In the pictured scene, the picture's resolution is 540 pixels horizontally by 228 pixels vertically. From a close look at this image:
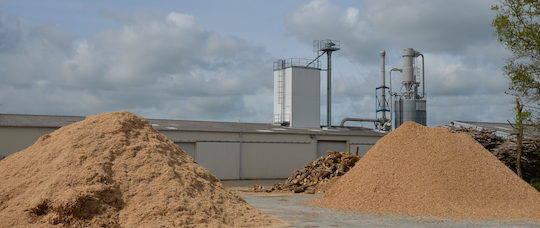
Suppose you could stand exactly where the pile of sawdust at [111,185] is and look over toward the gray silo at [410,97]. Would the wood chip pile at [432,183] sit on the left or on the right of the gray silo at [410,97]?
right

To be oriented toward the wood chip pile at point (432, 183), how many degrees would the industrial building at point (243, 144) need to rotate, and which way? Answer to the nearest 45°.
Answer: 0° — it already faces it

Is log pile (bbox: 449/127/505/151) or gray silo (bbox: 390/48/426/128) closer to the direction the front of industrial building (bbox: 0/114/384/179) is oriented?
the log pile

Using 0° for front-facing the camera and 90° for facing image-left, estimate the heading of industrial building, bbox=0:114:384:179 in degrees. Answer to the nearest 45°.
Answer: approximately 0°

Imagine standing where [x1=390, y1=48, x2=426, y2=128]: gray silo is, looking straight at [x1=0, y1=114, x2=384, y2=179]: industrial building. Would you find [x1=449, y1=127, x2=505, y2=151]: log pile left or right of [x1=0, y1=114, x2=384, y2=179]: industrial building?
left

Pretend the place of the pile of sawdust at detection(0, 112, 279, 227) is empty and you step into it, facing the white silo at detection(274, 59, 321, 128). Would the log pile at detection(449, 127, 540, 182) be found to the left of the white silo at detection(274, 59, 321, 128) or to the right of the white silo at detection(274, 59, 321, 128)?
right

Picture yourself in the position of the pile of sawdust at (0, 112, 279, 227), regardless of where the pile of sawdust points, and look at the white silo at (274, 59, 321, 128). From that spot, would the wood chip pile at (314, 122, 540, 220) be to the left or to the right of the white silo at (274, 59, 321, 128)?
right

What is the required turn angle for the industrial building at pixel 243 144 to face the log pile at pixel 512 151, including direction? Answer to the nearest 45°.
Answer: approximately 45° to its left

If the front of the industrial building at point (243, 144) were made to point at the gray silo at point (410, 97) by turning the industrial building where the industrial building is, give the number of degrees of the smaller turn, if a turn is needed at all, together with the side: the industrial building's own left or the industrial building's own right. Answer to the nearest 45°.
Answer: approximately 135° to the industrial building's own left

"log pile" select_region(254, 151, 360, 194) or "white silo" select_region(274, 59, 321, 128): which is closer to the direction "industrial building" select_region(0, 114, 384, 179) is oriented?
the log pile

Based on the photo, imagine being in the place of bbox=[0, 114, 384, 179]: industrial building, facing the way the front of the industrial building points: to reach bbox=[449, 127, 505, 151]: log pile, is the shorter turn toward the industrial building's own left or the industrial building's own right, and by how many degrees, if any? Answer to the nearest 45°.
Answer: approximately 45° to the industrial building's own left
